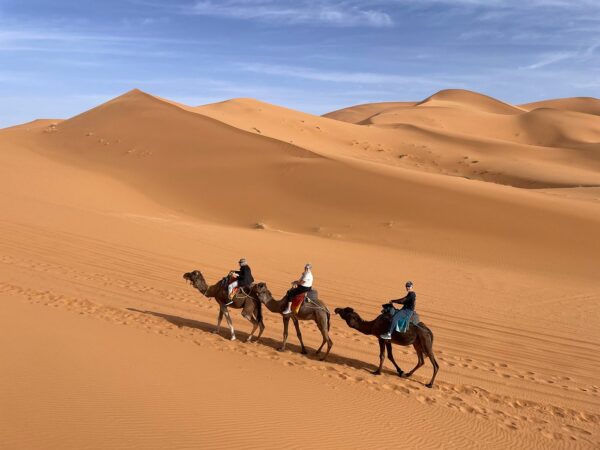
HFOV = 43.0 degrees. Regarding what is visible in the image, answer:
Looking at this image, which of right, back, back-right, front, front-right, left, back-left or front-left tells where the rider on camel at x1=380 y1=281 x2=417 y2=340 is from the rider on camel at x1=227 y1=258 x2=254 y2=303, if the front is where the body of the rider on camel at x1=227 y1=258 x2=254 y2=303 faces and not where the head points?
back-left

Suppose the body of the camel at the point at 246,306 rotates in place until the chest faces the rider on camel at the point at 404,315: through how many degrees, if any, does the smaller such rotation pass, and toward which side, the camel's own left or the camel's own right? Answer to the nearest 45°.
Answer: approximately 135° to the camel's own left

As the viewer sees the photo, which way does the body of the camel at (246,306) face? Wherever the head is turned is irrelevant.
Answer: to the viewer's left

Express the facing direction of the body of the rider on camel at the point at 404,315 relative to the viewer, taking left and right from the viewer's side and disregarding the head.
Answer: facing to the left of the viewer

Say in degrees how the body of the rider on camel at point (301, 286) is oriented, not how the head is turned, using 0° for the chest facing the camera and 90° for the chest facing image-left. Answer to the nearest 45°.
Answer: approximately 90°

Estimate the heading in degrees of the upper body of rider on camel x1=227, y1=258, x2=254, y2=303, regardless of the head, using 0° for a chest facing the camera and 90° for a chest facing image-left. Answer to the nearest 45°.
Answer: approximately 90°

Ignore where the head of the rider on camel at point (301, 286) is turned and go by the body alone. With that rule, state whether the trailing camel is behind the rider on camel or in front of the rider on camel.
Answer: behind
